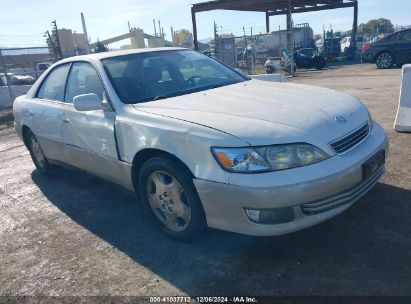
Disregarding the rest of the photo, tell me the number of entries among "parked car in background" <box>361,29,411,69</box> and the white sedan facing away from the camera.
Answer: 0

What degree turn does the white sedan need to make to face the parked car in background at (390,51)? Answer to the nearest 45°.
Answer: approximately 90° to its left

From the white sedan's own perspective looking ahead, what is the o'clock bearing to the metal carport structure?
The metal carport structure is roughly at 8 o'clock from the white sedan.

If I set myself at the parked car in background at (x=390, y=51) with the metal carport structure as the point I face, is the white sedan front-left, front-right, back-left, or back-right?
back-left
